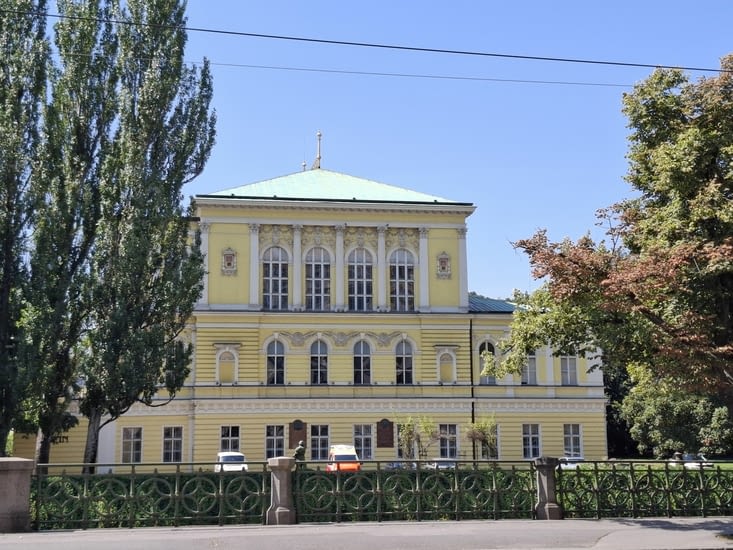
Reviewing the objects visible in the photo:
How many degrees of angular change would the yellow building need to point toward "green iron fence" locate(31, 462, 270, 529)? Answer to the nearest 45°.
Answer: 0° — it already faces it

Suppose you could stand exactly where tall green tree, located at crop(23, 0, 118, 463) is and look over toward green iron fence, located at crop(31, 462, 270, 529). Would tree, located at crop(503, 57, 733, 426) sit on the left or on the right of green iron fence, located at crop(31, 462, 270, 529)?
left

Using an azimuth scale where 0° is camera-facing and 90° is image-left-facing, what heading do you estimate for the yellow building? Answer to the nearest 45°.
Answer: approximately 0°

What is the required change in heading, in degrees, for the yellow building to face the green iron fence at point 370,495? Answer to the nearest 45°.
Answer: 0° — it already faces it

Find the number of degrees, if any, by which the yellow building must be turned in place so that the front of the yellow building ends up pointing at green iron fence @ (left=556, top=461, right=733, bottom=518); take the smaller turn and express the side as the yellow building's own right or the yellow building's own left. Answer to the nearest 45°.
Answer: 0° — it already faces it
